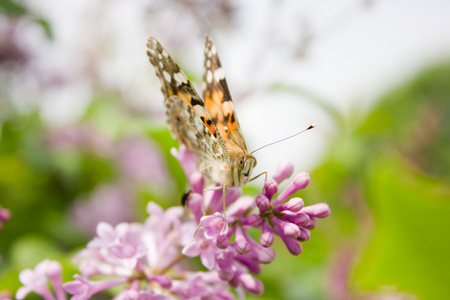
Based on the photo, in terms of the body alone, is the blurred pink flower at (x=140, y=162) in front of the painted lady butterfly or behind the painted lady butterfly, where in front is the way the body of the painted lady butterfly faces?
behind

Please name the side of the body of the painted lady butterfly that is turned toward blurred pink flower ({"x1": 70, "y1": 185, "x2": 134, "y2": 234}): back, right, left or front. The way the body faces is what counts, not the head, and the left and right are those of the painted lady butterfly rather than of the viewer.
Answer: back

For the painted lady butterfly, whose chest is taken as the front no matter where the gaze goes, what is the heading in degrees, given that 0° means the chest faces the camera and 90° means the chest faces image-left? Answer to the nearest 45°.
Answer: approximately 315°
